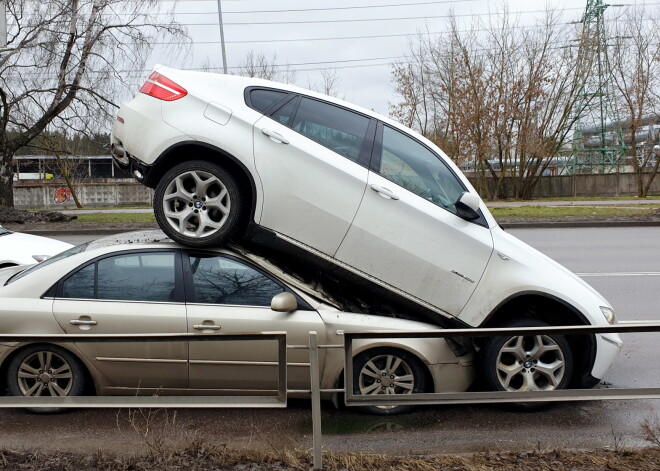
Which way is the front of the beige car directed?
to the viewer's right

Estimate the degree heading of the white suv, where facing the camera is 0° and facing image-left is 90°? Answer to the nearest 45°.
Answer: approximately 270°
